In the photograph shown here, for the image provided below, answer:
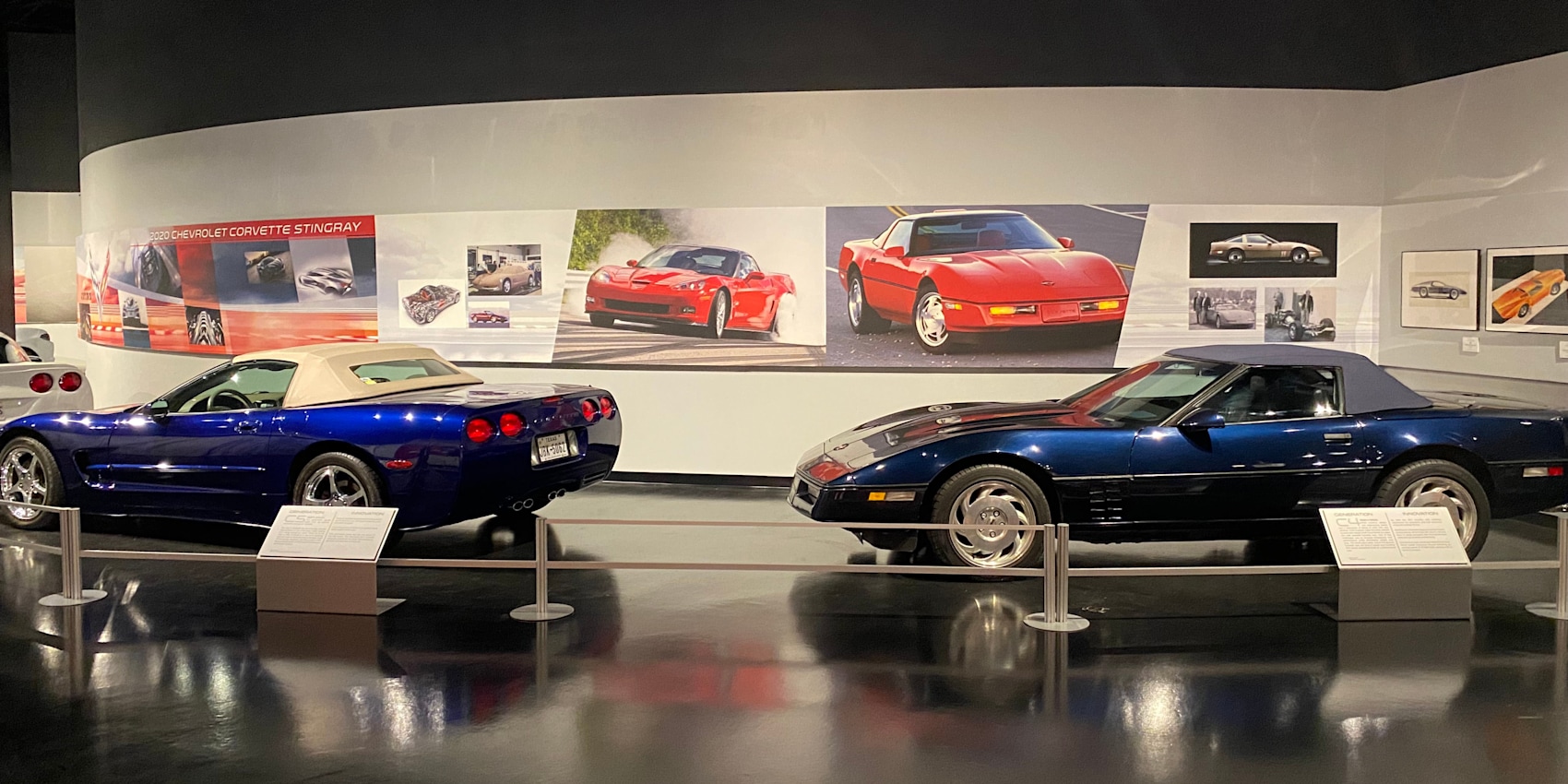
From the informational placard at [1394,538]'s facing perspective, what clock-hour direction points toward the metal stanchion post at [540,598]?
The metal stanchion post is roughly at 2 o'clock from the informational placard.

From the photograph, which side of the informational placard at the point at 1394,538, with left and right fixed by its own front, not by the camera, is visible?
front

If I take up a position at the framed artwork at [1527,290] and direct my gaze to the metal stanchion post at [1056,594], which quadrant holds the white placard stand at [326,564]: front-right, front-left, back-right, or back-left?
front-right

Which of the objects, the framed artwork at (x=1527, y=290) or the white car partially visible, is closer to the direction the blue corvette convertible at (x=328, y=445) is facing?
the white car partially visible

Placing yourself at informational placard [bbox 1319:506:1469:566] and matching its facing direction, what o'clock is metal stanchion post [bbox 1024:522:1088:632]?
The metal stanchion post is roughly at 2 o'clock from the informational placard.

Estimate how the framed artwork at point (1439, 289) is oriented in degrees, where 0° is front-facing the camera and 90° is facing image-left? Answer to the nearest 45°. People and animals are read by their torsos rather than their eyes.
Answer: approximately 45°

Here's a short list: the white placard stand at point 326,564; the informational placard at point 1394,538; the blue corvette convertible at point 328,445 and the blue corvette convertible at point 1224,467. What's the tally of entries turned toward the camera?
2

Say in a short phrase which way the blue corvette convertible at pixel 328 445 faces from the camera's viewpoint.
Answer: facing away from the viewer and to the left of the viewer

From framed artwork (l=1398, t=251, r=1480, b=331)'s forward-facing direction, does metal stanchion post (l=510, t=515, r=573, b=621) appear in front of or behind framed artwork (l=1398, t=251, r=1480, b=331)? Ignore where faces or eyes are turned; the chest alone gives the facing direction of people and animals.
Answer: in front

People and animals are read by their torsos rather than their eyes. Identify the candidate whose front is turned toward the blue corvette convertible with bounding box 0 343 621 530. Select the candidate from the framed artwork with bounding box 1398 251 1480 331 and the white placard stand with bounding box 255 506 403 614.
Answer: the framed artwork

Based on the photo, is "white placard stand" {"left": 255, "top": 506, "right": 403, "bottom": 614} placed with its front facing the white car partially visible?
no

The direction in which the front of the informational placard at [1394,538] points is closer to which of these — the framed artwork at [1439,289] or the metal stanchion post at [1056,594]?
the metal stanchion post

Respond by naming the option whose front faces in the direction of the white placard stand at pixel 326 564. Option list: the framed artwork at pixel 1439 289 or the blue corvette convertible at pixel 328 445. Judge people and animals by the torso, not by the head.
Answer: the framed artwork

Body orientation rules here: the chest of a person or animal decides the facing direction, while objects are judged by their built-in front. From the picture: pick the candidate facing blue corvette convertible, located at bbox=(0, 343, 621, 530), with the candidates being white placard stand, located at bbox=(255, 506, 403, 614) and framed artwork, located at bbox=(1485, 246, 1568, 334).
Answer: the framed artwork

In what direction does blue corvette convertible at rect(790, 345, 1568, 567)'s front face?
to the viewer's left

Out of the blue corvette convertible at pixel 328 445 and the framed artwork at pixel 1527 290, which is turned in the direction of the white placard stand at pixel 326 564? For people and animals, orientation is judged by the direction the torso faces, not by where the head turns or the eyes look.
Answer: the framed artwork

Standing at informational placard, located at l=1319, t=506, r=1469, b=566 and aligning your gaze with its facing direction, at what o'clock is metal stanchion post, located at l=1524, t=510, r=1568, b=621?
The metal stanchion post is roughly at 8 o'clock from the informational placard.

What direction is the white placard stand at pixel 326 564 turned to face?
toward the camera
